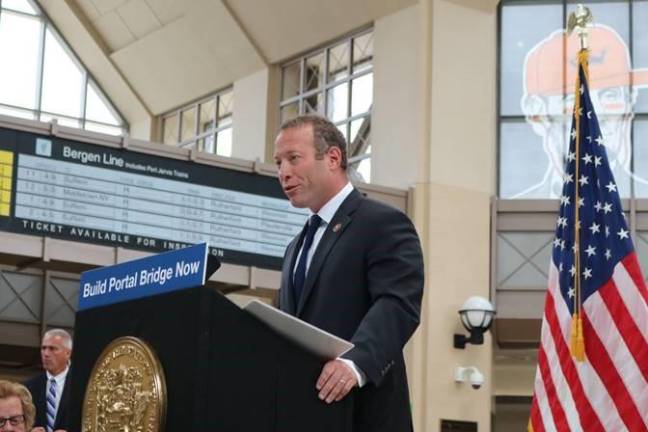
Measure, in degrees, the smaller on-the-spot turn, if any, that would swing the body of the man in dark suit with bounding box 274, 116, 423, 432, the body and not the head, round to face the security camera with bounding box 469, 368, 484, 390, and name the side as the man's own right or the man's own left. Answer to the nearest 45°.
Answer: approximately 135° to the man's own right

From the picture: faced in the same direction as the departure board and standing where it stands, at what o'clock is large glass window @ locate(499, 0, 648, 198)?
The large glass window is roughly at 10 o'clock from the departure board.

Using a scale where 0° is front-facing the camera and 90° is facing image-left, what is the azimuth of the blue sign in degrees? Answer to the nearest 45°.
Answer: approximately 45°

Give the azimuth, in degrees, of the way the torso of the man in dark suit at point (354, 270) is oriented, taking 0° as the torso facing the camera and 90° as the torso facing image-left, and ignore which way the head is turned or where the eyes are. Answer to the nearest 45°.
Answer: approximately 45°

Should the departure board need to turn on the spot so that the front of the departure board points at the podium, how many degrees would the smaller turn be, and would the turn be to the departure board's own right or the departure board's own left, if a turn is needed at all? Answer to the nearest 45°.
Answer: approximately 45° to the departure board's own right

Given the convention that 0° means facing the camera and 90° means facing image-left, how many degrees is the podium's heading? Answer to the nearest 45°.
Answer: approximately 45°
